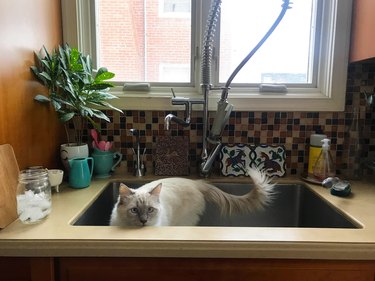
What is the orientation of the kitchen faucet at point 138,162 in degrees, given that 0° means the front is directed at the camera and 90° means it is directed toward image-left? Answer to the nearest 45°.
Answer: approximately 45°

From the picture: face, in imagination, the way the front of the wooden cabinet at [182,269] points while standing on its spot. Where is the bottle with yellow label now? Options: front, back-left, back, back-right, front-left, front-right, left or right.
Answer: back-left

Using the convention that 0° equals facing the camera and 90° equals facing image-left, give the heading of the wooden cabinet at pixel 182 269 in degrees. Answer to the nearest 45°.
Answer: approximately 0°

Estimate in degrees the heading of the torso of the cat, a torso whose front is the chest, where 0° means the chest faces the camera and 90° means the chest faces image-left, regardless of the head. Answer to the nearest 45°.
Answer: approximately 45°

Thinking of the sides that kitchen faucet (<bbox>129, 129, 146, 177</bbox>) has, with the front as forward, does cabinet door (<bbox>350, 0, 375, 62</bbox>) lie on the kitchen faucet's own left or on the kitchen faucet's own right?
on the kitchen faucet's own left
